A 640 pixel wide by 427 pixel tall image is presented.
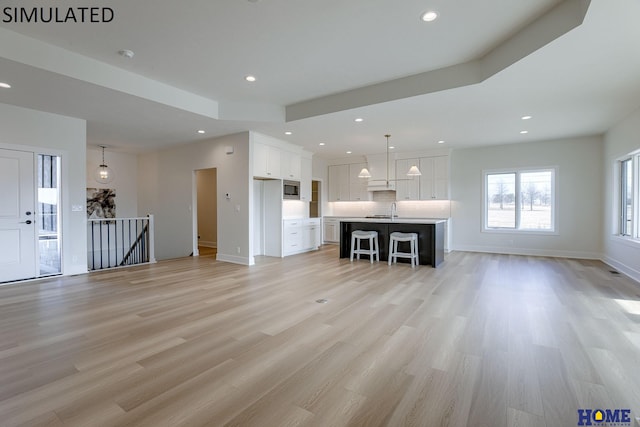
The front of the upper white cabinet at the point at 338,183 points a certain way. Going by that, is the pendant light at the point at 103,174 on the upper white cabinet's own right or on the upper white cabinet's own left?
on the upper white cabinet's own right

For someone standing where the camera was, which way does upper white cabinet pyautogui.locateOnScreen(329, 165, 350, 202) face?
facing the viewer

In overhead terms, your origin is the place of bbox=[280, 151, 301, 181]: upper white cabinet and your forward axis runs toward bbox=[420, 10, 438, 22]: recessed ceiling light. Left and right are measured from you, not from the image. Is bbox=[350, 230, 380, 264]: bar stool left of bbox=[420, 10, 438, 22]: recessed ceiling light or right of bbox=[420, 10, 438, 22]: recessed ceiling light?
left

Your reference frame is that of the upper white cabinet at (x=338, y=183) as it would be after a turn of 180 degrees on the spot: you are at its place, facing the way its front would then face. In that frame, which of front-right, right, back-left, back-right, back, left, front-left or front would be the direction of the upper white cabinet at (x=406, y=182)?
back-right

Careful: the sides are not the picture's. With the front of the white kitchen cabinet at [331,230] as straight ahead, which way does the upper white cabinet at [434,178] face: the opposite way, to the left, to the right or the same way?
the same way

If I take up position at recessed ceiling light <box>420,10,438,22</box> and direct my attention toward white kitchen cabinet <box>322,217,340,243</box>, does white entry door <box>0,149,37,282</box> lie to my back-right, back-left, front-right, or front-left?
front-left

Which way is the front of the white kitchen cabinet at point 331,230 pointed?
toward the camera

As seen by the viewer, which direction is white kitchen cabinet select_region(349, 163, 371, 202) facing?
toward the camera

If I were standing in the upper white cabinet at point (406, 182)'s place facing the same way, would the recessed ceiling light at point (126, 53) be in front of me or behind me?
in front

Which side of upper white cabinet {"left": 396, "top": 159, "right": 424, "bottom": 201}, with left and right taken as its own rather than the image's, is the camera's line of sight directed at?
front

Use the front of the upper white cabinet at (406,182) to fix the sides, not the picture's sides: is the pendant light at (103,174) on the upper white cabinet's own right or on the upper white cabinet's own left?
on the upper white cabinet's own right

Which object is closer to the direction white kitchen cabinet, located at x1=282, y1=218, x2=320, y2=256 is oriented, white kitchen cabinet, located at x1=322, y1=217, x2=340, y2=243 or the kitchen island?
the kitchen island
